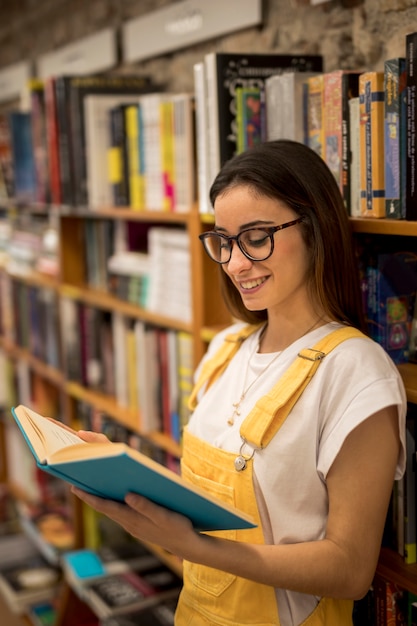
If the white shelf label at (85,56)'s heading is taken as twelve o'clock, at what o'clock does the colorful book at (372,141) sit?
The colorful book is roughly at 10 o'clock from the white shelf label.

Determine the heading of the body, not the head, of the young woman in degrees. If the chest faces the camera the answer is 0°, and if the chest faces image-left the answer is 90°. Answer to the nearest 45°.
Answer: approximately 45°

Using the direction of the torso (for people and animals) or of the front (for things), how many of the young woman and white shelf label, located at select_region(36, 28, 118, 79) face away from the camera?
0

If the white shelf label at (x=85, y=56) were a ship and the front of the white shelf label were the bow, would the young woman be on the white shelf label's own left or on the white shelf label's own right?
on the white shelf label's own left

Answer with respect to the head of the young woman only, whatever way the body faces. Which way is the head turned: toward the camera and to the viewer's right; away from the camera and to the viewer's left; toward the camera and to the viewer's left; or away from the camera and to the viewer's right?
toward the camera and to the viewer's left

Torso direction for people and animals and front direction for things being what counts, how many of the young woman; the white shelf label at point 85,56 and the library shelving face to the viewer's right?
0

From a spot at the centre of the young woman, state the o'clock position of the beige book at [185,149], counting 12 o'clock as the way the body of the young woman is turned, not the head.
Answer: The beige book is roughly at 4 o'clock from the young woman.
